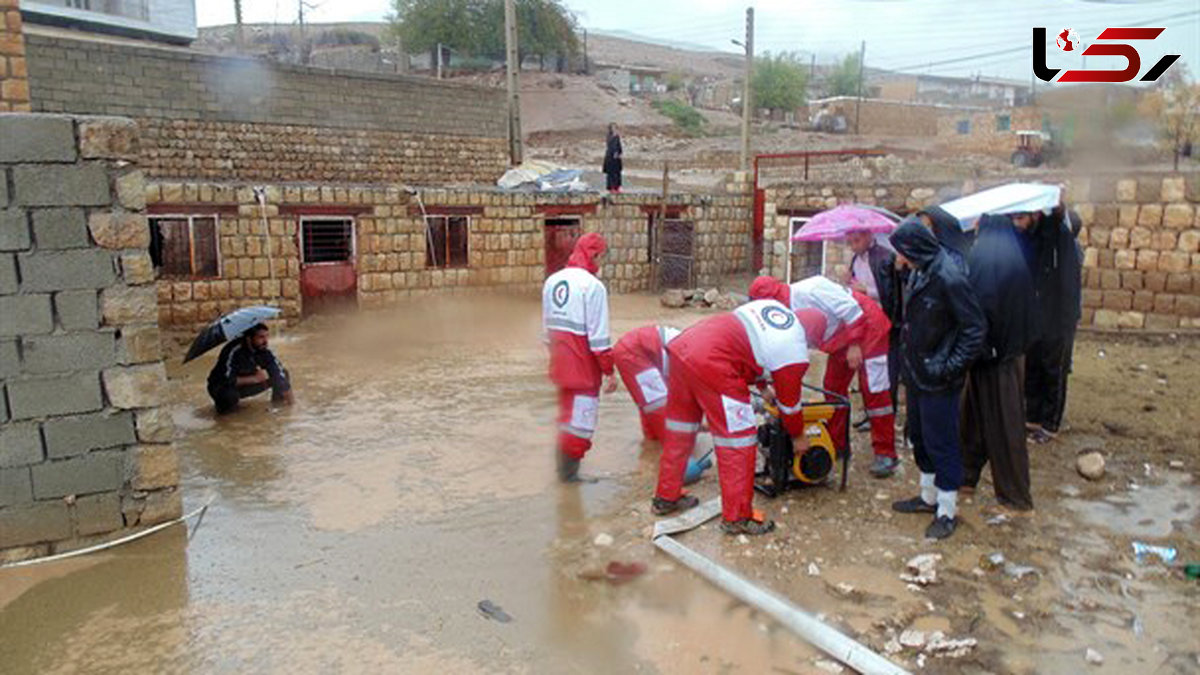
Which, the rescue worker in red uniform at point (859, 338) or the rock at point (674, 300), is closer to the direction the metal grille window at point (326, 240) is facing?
the rescue worker in red uniform

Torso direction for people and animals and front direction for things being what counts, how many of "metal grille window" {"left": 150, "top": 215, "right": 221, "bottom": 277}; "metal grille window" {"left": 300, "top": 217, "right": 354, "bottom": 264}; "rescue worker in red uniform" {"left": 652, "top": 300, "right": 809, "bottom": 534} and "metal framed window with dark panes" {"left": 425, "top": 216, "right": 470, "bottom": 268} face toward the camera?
3

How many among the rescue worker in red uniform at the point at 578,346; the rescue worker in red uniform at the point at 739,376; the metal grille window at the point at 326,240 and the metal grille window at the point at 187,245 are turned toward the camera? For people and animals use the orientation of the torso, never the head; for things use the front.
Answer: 2

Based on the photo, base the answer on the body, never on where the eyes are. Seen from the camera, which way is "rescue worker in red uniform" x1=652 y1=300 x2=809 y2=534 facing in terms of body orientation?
to the viewer's right

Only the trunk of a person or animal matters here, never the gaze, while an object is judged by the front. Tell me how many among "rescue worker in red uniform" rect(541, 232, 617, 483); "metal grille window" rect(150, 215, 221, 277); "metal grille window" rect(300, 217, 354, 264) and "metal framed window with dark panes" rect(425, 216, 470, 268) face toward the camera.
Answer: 3

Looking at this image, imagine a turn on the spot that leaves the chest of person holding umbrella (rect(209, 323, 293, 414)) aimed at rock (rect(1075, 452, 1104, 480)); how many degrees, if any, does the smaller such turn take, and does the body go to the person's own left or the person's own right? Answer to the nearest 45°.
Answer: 0° — they already face it

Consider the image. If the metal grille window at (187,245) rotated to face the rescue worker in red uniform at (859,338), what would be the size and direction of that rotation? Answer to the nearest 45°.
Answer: approximately 45° to its left

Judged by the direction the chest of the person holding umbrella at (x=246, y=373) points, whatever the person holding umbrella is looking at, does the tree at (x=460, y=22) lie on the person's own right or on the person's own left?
on the person's own left

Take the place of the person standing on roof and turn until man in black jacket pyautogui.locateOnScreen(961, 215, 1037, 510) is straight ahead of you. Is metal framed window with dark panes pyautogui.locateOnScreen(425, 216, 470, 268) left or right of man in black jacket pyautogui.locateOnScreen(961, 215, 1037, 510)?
right

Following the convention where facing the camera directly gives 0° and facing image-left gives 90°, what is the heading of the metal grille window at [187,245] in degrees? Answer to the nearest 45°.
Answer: approximately 0°

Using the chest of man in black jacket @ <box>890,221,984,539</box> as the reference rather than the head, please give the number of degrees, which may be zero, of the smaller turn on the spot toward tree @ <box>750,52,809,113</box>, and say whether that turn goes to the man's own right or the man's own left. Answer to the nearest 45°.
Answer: approximately 135° to the man's own right
